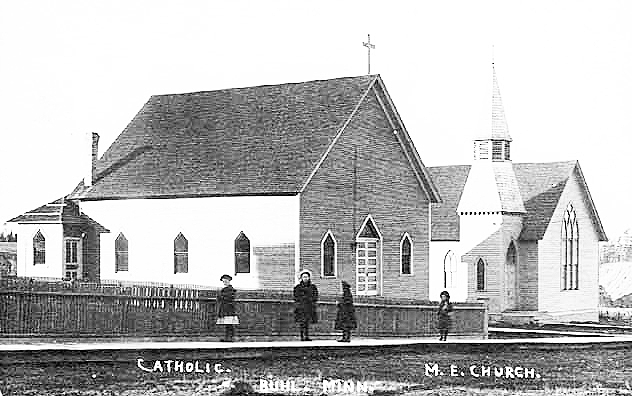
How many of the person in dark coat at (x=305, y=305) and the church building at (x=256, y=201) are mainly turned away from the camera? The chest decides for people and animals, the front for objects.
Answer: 0

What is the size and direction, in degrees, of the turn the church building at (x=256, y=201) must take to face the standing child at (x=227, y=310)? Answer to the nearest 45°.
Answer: approximately 45° to its right

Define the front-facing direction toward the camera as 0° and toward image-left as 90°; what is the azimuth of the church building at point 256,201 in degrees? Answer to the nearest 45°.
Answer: approximately 315°

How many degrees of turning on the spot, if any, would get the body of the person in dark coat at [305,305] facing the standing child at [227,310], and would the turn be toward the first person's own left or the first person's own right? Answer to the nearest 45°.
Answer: approximately 45° to the first person's own right

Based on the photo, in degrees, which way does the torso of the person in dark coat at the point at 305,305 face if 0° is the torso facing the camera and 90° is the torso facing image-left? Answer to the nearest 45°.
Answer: approximately 0°

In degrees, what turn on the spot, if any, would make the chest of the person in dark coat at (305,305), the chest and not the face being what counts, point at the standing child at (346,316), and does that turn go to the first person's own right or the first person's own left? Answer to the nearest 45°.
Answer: approximately 135° to the first person's own left

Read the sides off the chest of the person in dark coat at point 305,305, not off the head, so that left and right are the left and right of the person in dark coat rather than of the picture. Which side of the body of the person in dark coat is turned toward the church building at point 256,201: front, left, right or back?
back

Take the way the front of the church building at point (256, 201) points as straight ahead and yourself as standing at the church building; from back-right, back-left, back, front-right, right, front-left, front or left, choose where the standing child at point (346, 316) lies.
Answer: front-right

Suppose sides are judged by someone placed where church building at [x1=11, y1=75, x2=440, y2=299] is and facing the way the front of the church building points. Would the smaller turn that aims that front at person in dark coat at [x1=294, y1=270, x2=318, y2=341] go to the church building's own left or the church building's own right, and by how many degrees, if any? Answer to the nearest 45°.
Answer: approximately 45° to the church building's own right

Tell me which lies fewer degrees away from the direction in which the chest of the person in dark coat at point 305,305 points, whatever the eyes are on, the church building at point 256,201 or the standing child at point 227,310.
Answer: the standing child
